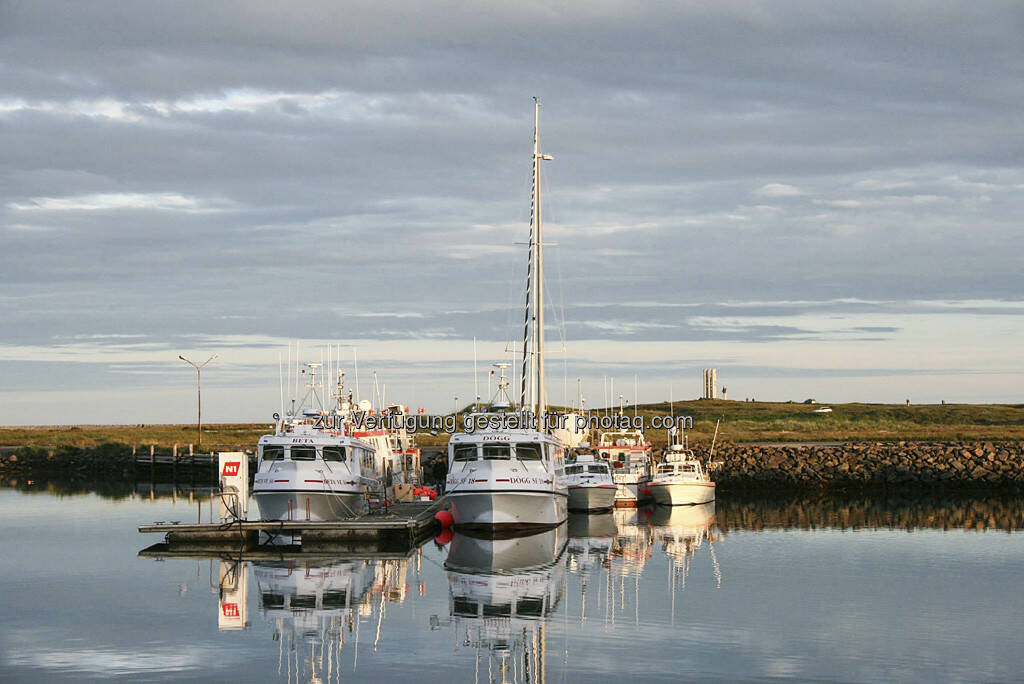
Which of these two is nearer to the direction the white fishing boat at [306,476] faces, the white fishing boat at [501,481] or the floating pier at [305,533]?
the floating pier

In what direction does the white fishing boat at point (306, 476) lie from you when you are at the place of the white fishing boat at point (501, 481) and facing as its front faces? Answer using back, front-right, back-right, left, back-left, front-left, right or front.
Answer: right

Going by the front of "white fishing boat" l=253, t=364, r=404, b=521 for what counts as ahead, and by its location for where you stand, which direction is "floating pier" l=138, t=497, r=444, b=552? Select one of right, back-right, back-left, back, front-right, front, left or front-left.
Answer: front

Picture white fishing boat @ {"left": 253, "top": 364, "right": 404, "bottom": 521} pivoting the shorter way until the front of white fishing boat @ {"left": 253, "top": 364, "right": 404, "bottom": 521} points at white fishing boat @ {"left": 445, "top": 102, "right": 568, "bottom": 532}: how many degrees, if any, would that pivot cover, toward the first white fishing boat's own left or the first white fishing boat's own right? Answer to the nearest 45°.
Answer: approximately 90° to the first white fishing boat's own left

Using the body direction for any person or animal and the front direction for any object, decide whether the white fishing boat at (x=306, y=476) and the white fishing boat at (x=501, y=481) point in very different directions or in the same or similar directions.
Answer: same or similar directions

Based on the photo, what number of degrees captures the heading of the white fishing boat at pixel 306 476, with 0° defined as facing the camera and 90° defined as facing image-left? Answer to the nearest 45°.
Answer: approximately 0°

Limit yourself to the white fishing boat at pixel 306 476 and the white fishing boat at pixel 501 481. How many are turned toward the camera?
2

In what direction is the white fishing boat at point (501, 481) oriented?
toward the camera

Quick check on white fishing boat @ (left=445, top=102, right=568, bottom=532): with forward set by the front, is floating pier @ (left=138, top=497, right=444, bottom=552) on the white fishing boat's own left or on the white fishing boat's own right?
on the white fishing boat's own right
